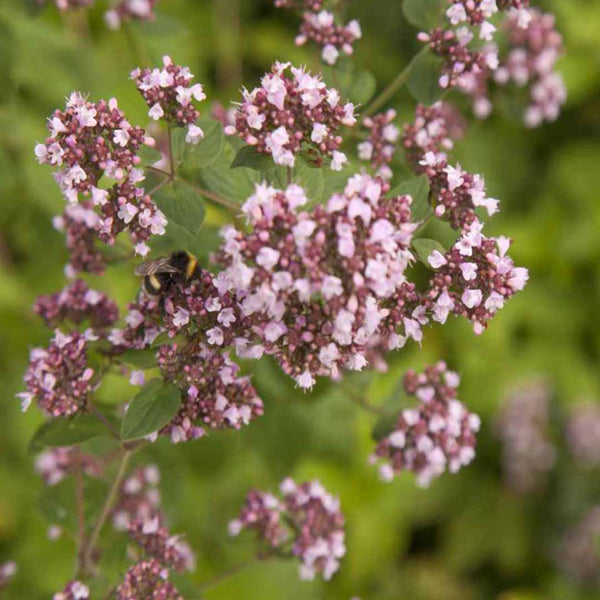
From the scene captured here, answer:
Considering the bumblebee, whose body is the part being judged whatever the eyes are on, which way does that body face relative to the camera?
to the viewer's right

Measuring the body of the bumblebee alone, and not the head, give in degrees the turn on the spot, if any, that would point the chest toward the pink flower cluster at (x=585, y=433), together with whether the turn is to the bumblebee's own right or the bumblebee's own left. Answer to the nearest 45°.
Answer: approximately 45° to the bumblebee's own left
